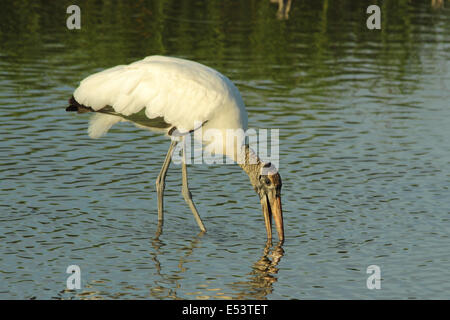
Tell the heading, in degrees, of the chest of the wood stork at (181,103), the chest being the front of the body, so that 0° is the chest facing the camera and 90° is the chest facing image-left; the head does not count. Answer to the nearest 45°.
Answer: approximately 270°
